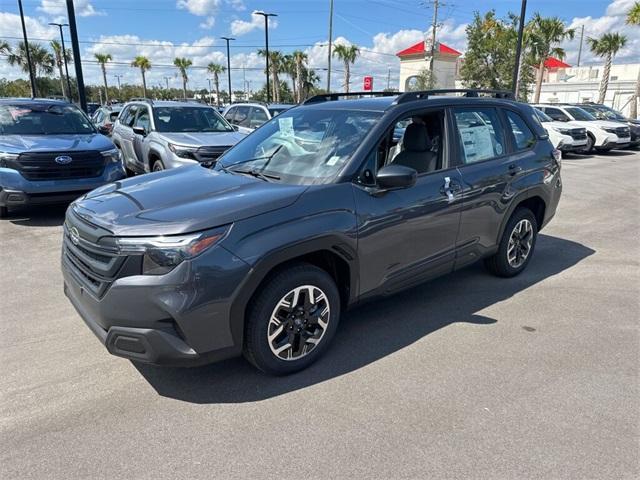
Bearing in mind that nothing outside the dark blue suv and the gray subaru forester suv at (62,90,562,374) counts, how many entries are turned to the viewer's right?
0

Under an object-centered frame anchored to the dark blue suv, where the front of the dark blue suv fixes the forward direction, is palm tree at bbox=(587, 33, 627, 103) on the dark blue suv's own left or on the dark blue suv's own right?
on the dark blue suv's own left

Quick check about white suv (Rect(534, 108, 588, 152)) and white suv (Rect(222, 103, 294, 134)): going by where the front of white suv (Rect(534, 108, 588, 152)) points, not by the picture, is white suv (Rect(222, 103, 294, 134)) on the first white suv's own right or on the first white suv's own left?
on the first white suv's own right

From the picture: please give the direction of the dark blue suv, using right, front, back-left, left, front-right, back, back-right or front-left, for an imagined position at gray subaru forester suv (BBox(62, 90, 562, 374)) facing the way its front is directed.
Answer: right

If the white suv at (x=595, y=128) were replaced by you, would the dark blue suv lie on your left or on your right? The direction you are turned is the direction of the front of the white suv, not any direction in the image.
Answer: on your right

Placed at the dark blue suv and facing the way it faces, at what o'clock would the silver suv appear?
The silver suv is roughly at 8 o'clock from the dark blue suv.

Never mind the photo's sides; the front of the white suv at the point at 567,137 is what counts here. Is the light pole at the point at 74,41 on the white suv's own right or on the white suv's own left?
on the white suv's own right

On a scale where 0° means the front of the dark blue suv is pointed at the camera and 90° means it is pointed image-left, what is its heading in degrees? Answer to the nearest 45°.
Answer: approximately 0°

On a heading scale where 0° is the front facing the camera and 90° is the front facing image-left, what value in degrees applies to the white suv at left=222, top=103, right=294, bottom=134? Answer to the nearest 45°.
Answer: approximately 315°

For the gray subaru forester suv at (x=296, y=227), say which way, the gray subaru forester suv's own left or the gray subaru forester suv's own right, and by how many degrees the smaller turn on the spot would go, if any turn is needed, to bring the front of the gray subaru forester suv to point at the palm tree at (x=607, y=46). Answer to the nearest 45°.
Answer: approximately 180°

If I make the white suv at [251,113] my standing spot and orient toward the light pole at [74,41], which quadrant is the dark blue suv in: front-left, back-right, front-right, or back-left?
front-left

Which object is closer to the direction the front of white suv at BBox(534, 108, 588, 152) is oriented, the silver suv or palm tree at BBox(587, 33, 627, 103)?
the silver suv

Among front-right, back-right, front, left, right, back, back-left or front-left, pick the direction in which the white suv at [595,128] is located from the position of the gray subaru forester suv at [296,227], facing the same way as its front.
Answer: back

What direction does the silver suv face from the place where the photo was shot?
facing the viewer and to the right of the viewer

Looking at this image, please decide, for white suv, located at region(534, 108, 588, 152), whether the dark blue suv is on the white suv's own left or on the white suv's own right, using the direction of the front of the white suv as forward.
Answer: on the white suv's own right
